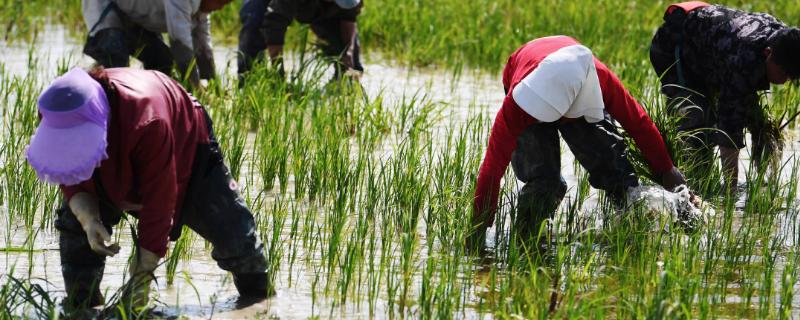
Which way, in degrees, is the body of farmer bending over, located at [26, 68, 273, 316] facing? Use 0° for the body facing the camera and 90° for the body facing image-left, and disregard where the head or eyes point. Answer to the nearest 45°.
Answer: approximately 45°

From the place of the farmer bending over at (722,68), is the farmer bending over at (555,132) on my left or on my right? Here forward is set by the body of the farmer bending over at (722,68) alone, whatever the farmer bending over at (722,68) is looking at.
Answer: on my right

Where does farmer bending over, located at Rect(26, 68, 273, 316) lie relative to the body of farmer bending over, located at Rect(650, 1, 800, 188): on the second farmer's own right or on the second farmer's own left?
on the second farmer's own right

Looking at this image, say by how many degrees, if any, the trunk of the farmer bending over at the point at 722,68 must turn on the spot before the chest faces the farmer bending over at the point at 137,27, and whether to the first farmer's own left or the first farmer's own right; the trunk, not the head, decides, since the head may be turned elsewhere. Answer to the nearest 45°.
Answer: approximately 180°

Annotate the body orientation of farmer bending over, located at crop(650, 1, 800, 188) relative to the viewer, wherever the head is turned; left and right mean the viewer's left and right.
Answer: facing to the right of the viewer

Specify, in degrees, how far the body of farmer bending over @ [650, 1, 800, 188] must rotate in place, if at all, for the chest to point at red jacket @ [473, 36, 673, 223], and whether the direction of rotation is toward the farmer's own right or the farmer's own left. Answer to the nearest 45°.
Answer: approximately 135° to the farmer's own right

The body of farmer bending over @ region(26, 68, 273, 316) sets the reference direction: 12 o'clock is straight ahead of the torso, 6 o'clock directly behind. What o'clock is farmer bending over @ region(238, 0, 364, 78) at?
farmer bending over @ region(238, 0, 364, 78) is roughly at 5 o'clock from farmer bending over @ region(26, 68, 273, 316).
